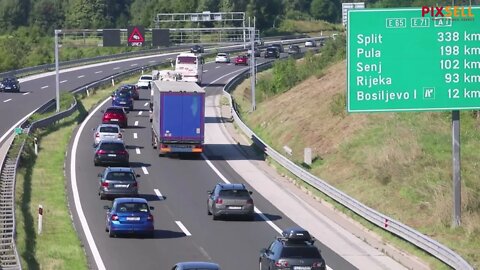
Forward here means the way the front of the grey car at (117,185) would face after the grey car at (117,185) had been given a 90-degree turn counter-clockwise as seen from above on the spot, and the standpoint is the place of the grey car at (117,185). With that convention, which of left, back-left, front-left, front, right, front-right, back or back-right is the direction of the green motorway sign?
back-left

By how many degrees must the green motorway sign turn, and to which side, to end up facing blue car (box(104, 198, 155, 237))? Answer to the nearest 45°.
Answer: approximately 90° to its right

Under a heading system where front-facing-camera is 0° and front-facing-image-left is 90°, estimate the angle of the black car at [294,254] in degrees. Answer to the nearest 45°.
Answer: approximately 135°

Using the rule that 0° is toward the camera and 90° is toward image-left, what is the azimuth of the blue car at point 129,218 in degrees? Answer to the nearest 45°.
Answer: approximately 180°

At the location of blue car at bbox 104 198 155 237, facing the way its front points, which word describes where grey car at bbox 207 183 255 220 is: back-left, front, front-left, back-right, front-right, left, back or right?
front-right

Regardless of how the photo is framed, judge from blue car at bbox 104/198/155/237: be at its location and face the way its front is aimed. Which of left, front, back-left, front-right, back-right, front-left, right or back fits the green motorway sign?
right

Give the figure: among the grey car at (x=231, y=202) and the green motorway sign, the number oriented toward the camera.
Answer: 1

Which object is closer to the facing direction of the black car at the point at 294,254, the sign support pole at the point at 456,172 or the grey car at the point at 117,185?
the grey car

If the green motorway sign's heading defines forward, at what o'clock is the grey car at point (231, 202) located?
The grey car is roughly at 4 o'clock from the green motorway sign.

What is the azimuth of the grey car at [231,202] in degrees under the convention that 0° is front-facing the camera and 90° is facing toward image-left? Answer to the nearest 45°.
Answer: approximately 180°

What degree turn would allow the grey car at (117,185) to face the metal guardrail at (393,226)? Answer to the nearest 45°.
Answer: approximately 135° to its right

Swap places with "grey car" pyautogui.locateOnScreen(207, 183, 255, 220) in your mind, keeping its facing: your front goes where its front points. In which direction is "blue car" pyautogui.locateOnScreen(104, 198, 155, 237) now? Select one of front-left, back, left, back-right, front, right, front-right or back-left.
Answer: back-left

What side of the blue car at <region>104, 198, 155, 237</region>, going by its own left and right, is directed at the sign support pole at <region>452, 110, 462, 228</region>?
right

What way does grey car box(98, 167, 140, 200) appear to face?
away from the camera

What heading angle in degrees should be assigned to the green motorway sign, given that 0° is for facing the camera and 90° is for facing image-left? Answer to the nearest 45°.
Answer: approximately 0°
